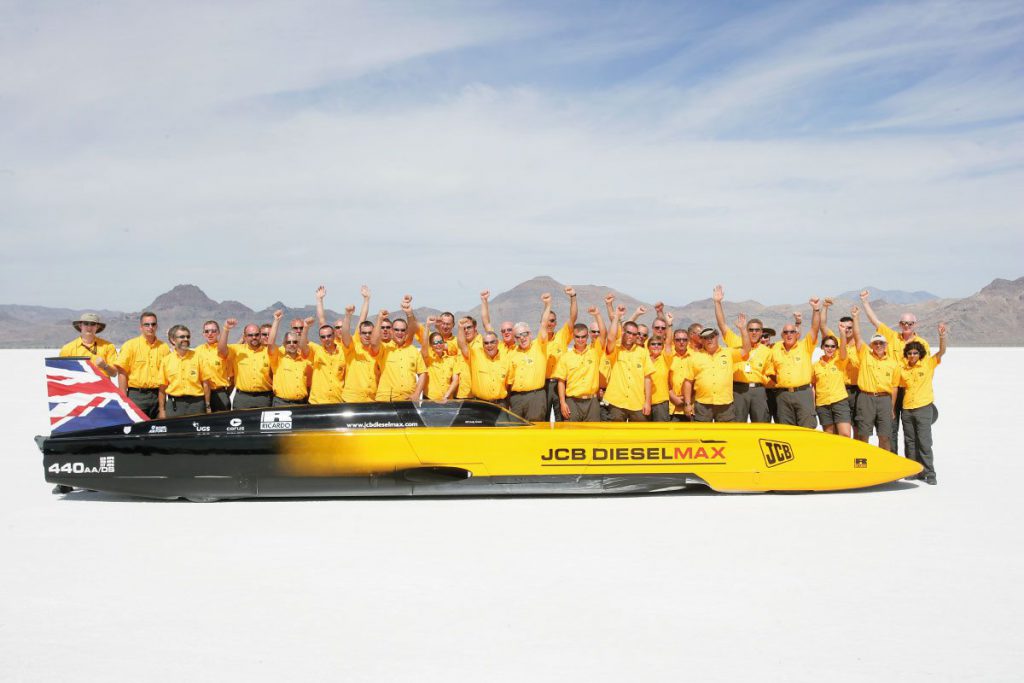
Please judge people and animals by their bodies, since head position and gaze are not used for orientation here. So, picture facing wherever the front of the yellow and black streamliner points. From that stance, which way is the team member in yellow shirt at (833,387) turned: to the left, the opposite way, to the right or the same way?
to the right

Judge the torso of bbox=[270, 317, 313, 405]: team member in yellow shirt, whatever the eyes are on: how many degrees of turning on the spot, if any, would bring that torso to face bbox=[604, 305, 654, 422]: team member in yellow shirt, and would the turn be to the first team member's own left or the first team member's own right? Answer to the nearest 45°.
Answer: approximately 90° to the first team member's own left

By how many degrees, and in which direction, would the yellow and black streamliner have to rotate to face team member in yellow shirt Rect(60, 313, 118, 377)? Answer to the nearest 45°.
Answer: approximately 135° to its left

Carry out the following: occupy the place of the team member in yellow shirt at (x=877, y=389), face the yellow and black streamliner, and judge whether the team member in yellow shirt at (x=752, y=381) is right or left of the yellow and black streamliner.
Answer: right

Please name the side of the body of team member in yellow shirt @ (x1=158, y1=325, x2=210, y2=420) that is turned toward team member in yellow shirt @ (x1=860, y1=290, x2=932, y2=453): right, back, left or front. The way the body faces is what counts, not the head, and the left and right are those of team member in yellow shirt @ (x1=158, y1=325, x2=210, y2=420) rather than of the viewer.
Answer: left

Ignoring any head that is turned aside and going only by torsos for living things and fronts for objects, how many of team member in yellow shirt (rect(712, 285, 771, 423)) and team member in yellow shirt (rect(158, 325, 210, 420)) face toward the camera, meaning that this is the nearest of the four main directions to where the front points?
2

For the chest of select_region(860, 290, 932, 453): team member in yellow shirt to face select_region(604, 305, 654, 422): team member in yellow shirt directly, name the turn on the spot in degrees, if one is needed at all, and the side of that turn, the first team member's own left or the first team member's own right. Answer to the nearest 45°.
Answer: approximately 90° to the first team member's own right
